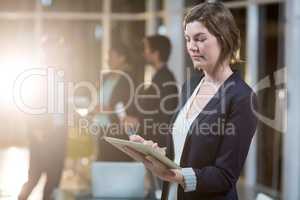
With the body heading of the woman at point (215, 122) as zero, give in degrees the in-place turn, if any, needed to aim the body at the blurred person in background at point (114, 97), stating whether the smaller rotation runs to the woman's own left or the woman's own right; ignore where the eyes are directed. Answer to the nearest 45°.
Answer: approximately 135° to the woman's own right

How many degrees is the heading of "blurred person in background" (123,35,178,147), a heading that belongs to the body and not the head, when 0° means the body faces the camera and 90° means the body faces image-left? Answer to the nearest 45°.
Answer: approximately 90°

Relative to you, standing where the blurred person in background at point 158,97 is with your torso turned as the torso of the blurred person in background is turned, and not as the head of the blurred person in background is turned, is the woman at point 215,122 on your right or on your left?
on your left

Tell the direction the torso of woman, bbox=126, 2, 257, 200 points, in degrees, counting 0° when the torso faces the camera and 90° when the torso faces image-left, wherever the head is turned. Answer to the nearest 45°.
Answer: approximately 45°

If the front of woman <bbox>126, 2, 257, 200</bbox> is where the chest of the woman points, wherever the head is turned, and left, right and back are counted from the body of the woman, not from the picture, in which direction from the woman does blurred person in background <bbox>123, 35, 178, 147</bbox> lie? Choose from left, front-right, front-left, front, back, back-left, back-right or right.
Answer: back-right

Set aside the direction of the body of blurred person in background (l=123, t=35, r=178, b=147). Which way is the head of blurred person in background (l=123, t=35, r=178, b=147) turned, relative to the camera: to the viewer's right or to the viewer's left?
to the viewer's left
